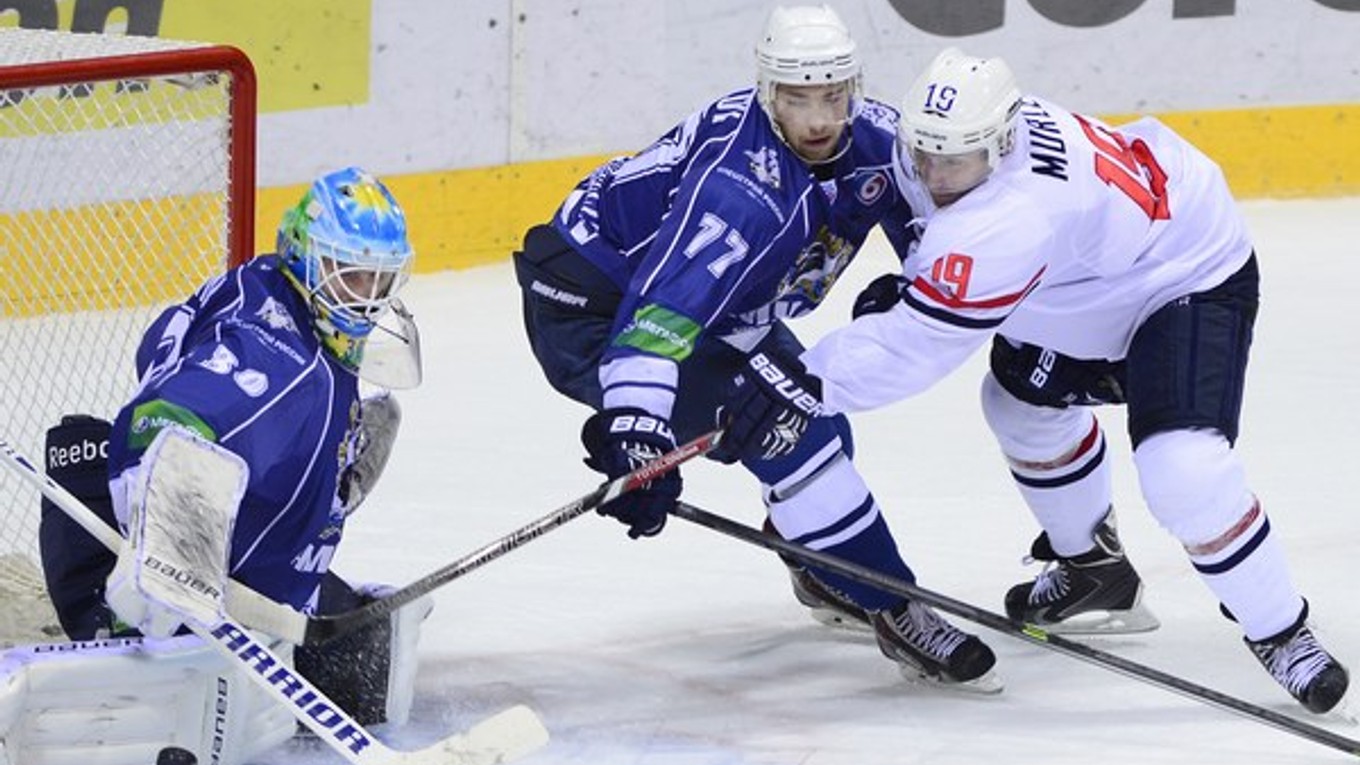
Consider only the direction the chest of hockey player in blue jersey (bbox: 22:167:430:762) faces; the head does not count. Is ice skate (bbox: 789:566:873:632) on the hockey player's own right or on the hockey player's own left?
on the hockey player's own left

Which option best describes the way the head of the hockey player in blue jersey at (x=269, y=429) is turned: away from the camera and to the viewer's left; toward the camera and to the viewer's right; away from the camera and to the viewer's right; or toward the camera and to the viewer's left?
toward the camera and to the viewer's right
